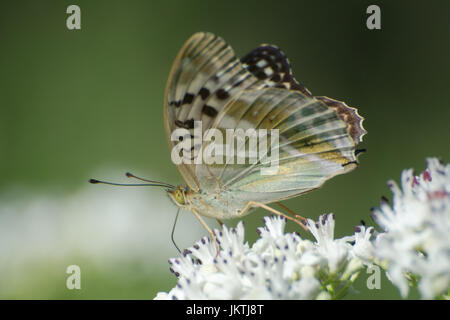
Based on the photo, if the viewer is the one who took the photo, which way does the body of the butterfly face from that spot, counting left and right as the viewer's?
facing to the left of the viewer

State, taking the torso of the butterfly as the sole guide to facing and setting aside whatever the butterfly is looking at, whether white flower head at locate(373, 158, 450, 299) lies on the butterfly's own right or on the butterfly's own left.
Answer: on the butterfly's own left
